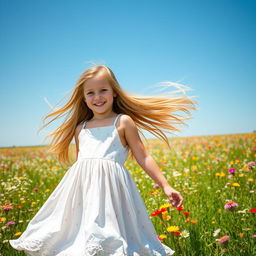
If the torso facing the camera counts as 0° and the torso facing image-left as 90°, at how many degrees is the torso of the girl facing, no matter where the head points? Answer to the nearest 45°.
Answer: approximately 0°
